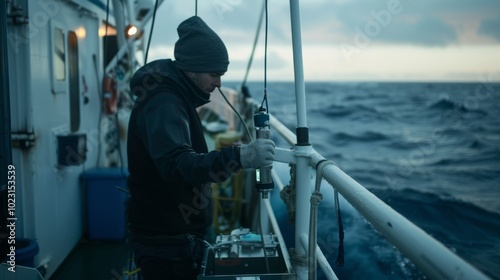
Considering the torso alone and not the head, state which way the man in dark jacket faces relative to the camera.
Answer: to the viewer's right

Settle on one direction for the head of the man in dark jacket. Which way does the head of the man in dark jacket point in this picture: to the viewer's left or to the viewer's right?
to the viewer's right
